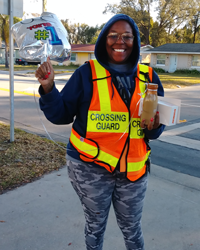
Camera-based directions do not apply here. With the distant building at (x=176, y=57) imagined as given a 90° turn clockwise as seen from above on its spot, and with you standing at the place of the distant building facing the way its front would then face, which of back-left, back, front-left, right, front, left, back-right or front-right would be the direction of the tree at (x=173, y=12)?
right

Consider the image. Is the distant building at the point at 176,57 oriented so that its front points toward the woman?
yes

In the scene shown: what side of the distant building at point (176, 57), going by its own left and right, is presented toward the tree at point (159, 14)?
back

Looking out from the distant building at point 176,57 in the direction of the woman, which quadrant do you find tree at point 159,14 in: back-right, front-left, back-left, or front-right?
back-right

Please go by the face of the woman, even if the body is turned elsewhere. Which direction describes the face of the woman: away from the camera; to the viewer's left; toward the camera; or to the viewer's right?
toward the camera

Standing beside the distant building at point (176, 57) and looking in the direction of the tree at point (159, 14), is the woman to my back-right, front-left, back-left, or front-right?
back-left

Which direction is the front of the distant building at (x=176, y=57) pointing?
toward the camera

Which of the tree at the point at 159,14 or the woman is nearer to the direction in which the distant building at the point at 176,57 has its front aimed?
the woman
